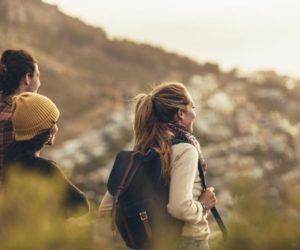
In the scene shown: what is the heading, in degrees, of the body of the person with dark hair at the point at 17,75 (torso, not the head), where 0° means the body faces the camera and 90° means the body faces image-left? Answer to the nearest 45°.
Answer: approximately 225°

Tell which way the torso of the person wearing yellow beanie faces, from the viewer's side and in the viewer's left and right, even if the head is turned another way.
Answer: facing away from the viewer and to the right of the viewer

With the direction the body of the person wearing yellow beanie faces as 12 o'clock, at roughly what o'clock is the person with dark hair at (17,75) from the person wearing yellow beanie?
The person with dark hair is roughly at 10 o'clock from the person wearing yellow beanie.

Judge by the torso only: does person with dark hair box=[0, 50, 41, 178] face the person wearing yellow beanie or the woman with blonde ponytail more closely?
the woman with blonde ponytail

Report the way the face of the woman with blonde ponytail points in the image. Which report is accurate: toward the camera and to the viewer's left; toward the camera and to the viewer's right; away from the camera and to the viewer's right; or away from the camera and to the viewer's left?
away from the camera and to the viewer's right

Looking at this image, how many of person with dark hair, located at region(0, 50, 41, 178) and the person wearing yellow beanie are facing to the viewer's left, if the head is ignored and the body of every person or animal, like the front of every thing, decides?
0

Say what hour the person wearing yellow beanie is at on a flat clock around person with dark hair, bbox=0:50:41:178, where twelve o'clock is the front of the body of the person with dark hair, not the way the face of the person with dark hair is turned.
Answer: The person wearing yellow beanie is roughly at 4 o'clock from the person with dark hair.

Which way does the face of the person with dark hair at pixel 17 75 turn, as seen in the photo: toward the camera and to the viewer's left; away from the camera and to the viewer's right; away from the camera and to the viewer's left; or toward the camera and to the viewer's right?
away from the camera and to the viewer's right

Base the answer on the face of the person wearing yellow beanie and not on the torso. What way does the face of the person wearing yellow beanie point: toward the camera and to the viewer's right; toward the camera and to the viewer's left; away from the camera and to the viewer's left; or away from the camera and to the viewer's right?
away from the camera and to the viewer's right

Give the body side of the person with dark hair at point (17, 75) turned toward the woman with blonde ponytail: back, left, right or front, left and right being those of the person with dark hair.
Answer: right

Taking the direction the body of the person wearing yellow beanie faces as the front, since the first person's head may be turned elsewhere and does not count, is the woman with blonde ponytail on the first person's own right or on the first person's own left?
on the first person's own right
